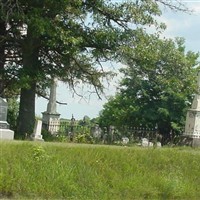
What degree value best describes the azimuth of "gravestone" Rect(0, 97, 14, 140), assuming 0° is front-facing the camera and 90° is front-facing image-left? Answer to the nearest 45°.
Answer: approximately 0°

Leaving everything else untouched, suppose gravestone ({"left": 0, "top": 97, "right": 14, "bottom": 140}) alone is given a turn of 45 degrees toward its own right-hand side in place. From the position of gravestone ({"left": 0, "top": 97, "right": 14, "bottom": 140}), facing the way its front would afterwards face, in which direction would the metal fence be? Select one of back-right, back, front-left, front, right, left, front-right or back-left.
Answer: back

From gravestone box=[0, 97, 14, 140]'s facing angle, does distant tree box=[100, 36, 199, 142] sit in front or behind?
behind
